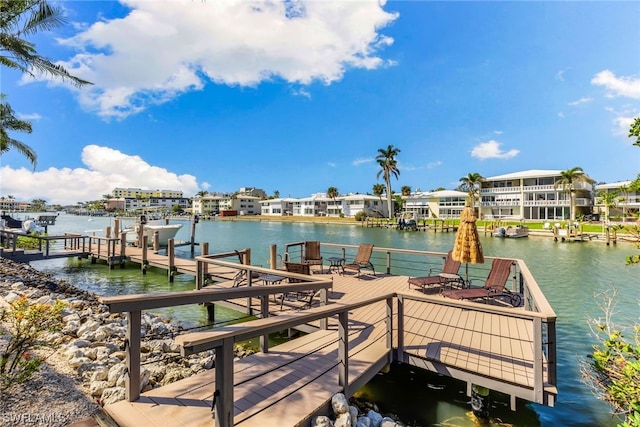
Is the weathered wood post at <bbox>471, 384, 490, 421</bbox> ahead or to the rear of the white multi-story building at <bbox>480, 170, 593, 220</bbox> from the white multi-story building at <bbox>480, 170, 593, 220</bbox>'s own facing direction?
ahead

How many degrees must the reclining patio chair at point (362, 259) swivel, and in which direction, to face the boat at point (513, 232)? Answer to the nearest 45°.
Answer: approximately 180°

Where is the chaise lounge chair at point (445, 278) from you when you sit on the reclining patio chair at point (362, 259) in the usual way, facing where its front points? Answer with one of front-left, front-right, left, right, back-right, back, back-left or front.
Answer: left

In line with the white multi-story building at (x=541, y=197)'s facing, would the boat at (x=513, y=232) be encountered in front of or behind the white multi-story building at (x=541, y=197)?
in front

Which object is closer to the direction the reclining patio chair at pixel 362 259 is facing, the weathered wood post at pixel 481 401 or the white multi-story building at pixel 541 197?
the weathered wood post

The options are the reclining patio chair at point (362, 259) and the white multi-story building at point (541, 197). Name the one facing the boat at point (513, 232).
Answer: the white multi-story building

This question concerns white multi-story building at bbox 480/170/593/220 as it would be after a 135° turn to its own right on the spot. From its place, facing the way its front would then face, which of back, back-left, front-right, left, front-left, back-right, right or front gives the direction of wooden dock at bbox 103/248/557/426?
back-left

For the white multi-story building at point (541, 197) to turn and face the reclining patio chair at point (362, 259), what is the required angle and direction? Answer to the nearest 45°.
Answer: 0° — it already faces it

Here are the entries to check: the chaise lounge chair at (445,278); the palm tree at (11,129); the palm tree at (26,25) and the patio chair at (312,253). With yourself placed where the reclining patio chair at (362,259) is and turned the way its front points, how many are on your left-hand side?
1

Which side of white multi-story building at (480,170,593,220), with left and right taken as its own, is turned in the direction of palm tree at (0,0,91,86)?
front

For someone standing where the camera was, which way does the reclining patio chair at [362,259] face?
facing the viewer and to the left of the viewer

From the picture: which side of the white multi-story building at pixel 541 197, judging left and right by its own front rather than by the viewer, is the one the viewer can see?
front
